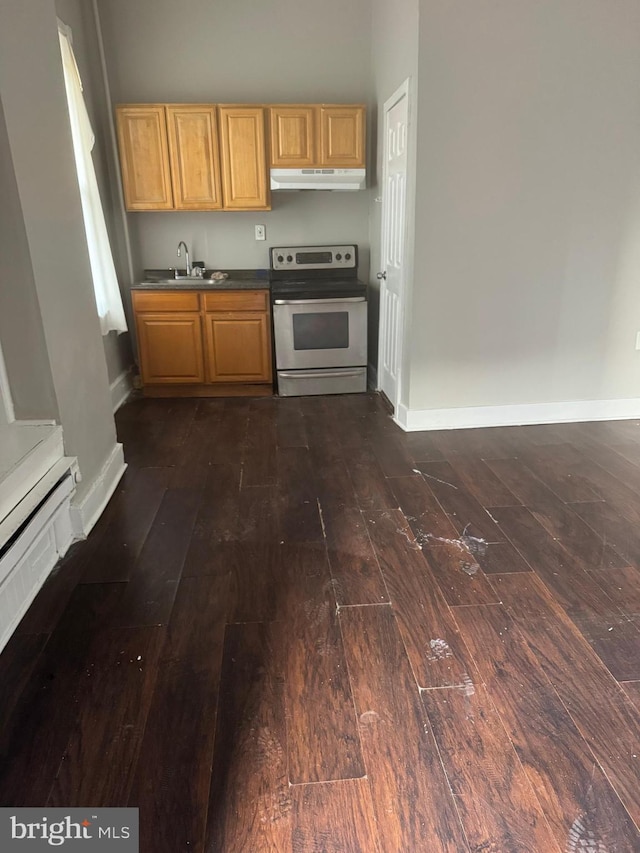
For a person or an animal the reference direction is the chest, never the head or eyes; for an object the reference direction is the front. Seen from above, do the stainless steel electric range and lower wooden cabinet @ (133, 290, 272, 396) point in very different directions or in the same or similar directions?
same or similar directions

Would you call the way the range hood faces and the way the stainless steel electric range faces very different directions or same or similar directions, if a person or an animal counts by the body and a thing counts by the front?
same or similar directions

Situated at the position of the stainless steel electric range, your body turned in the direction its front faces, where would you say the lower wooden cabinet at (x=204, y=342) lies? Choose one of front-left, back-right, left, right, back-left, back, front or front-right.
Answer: right

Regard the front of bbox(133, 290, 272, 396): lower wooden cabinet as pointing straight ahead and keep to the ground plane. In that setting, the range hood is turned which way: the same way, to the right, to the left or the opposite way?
the same way

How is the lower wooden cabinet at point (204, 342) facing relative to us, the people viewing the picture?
facing the viewer

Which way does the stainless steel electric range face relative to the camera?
toward the camera

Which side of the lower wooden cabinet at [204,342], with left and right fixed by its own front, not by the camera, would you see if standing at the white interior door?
left

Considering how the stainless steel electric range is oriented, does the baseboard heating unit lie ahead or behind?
ahead

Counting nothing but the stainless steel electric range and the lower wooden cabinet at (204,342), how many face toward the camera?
2

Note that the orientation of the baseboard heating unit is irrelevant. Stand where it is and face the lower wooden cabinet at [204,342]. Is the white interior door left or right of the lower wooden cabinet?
right

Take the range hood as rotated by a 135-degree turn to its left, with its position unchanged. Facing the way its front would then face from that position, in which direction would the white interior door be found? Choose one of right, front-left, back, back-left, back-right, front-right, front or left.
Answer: right

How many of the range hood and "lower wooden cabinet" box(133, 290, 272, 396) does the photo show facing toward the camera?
2

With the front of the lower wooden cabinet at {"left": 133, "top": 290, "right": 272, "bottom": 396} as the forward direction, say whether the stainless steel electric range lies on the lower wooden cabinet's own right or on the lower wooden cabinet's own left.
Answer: on the lower wooden cabinet's own left
